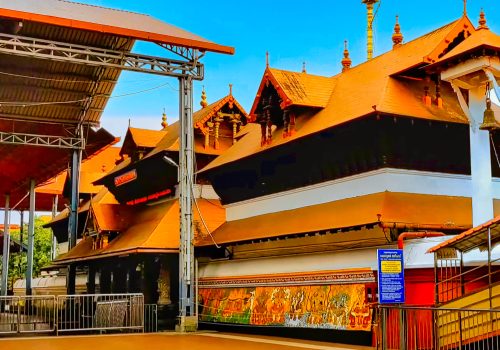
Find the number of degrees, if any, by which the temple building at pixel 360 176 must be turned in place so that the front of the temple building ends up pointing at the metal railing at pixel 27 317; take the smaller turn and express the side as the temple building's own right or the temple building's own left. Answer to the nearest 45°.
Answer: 0° — it already faces it

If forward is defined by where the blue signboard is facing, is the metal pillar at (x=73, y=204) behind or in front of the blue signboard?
behind

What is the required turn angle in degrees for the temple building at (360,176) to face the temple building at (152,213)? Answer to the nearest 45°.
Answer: approximately 90° to its right

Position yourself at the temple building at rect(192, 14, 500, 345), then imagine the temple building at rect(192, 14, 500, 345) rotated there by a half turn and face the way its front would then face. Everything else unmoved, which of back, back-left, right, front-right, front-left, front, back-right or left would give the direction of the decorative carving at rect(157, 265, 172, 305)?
left

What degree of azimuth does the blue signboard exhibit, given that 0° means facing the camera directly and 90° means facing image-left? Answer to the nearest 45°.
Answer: approximately 0°

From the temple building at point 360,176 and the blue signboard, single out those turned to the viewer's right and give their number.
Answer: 0

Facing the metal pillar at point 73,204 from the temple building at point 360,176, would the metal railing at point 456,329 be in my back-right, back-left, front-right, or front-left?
back-left

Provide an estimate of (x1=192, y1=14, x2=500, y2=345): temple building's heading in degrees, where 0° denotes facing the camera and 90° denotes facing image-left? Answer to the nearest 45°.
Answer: approximately 45°

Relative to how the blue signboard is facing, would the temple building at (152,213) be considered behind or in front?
behind
